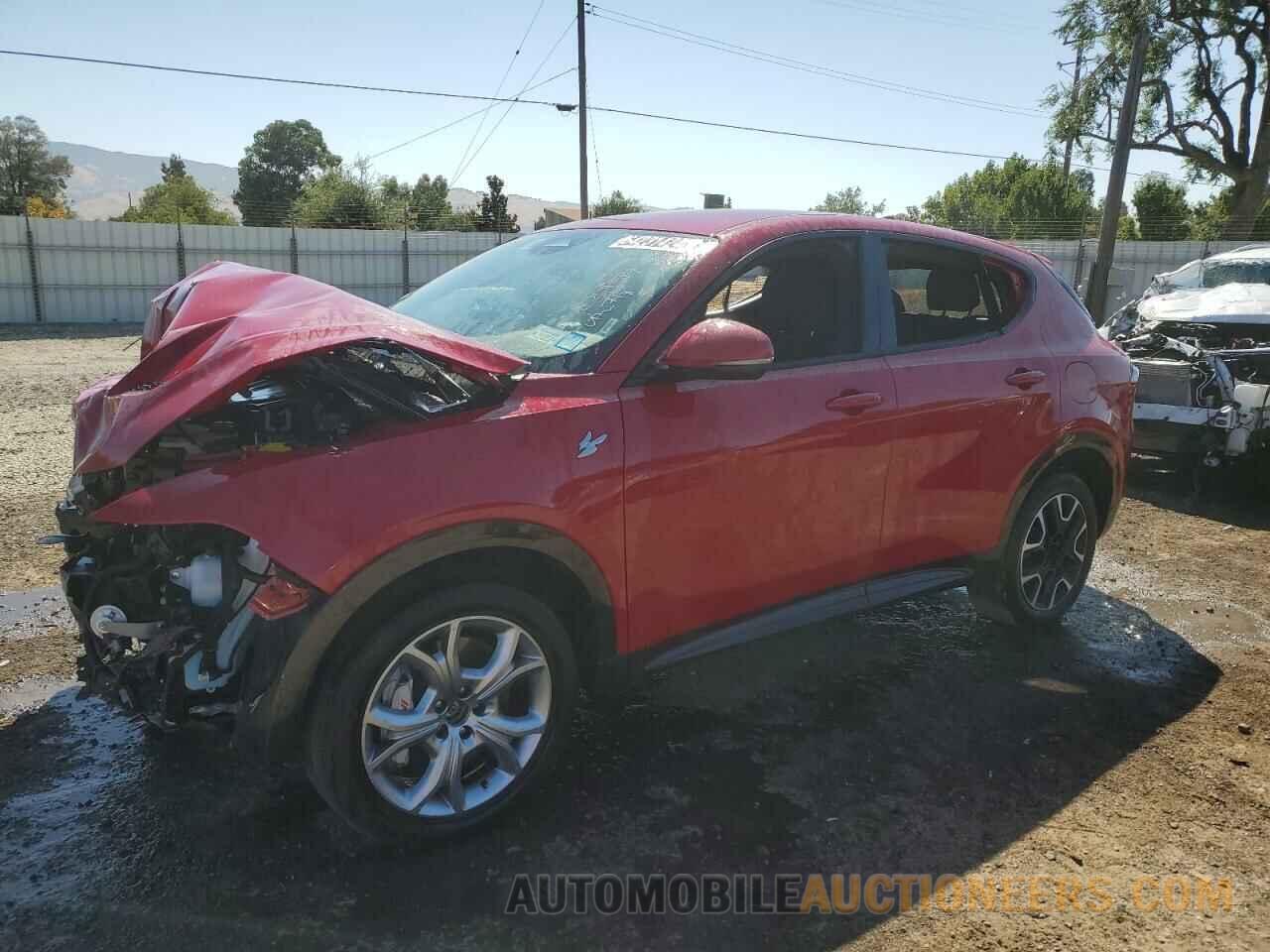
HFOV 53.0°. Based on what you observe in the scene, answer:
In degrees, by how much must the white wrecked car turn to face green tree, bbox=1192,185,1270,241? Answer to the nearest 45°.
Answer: approximately 180°

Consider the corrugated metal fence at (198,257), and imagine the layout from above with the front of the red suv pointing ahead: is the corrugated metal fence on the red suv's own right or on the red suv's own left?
on the red suv's own right

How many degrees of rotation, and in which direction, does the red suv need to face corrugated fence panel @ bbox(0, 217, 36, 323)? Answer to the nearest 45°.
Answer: approximately 90° to its right

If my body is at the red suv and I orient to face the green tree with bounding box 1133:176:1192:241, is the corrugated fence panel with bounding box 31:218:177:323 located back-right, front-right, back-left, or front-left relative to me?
front-left

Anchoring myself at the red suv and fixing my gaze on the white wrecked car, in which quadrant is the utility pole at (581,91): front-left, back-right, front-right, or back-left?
front-left

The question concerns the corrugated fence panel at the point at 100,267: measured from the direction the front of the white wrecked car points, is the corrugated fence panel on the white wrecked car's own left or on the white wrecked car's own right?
on the white wrecked car's own right

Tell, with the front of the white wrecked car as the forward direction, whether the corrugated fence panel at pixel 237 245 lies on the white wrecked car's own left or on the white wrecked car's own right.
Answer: on the white wrecked car's own right

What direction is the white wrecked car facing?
toward the camera

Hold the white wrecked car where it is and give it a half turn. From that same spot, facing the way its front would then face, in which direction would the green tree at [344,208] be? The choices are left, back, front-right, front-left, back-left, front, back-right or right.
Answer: front-left

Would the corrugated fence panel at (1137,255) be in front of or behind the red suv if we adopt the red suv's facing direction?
behind

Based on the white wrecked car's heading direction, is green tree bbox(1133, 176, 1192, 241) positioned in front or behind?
behind

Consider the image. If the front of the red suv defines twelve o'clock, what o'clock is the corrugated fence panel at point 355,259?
The corrugated fence panel is roughly at 4 o'clock from the red suv.

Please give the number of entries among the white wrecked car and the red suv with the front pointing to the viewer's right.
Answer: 0
